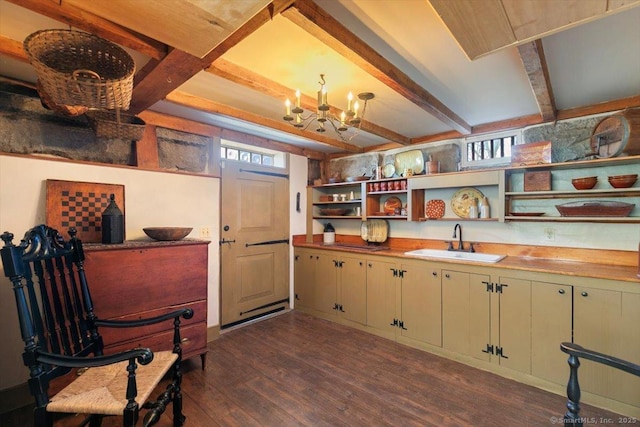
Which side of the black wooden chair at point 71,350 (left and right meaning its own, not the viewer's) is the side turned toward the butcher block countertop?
front

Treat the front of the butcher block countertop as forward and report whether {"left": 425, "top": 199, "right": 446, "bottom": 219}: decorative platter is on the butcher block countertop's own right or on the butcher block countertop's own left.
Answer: on the butcher block countertop's own right

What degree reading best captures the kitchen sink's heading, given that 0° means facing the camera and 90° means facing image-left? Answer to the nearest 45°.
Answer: approximately 45°

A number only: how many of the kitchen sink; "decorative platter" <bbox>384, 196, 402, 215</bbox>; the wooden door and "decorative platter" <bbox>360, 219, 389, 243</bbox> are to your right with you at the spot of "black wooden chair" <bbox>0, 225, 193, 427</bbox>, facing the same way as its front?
0

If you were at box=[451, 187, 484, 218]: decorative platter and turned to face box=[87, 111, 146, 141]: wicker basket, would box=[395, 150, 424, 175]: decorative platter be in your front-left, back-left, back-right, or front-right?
front-right

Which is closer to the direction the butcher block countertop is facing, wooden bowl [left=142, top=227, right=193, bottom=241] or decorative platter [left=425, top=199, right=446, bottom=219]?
the wooden bowl

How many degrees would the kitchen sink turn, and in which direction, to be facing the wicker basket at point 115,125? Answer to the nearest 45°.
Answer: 0° — it already faces it

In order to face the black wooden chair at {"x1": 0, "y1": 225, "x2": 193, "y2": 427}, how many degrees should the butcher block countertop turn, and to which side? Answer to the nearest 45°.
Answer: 0° — it already faces it

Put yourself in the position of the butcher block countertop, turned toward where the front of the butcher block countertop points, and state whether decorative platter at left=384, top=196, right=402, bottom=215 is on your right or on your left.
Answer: on your right

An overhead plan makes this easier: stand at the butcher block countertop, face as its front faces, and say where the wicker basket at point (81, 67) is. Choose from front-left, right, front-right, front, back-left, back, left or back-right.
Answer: front

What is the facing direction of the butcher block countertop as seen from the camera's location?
facing the viewer and to the left of the viewer

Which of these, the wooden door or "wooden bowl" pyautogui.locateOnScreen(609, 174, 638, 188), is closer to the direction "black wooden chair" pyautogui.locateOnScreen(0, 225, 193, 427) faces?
the wooden bowl

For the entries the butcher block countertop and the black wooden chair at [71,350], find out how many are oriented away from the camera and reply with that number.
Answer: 0

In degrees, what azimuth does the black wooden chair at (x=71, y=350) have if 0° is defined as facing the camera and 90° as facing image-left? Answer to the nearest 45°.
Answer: approximately 315°

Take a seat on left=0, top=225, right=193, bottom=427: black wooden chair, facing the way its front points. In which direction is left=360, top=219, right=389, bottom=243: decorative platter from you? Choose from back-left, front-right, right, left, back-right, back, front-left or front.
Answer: front-left
